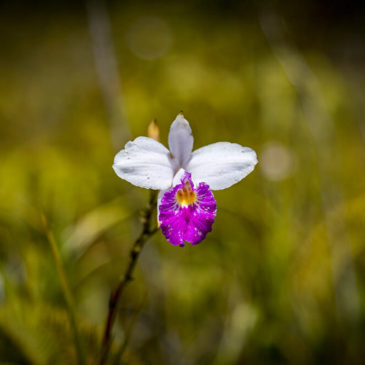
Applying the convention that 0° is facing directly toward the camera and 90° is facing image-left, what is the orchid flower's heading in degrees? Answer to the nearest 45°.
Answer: approximately 0°
